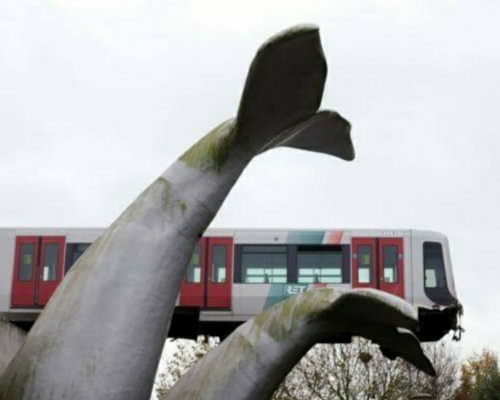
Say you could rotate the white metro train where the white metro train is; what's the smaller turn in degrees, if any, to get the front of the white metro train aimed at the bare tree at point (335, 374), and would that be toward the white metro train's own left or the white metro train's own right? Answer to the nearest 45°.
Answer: approximately 90° to the white metro train's own left

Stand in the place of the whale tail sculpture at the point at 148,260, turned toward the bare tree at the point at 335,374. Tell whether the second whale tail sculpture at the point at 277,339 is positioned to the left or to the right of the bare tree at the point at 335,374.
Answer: right

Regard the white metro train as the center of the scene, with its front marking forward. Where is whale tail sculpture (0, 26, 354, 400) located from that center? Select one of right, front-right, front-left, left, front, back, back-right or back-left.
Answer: right

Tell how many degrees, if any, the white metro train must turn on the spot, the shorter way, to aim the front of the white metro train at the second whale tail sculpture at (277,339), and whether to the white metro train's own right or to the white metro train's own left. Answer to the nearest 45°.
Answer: approximately 90° to the white metro train's own right

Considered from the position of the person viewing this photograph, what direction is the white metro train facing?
facing to the right of the viewer
